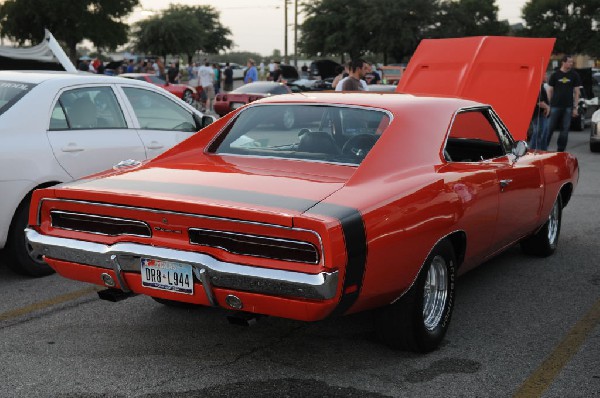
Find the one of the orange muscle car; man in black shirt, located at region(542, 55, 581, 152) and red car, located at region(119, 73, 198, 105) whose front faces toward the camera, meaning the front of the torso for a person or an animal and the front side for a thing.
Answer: the man in black shirt

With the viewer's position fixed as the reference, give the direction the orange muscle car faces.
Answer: facing away from the viewer and to the right of the viewer

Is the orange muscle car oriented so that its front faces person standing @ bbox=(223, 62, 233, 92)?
no

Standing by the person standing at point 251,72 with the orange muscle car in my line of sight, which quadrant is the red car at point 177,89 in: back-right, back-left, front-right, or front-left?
front-right

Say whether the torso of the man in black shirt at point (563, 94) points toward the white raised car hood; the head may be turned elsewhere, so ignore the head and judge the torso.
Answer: no

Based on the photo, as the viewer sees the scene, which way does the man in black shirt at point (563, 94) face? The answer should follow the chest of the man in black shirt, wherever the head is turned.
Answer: toward the camera

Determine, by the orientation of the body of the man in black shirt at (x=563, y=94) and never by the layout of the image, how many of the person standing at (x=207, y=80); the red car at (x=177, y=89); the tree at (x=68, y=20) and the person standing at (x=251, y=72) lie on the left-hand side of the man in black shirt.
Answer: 0

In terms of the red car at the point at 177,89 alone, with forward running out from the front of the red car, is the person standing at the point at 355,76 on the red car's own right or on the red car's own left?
on the red car's own right

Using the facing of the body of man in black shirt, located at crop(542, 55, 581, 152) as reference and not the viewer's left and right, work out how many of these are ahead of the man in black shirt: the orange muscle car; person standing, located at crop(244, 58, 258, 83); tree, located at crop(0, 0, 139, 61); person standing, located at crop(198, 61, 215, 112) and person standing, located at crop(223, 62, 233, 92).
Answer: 1

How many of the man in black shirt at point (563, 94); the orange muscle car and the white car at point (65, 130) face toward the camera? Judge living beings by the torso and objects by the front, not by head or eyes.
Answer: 1

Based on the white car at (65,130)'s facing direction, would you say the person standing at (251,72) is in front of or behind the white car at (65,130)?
in front

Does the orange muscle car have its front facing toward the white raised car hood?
no

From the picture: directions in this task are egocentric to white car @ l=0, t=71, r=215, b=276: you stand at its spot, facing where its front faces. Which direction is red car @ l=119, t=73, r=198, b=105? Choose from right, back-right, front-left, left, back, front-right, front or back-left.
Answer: front-left

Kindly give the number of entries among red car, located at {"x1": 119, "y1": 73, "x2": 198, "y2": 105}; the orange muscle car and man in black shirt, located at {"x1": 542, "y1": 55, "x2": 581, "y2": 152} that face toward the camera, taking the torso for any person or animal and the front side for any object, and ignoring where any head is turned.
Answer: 1

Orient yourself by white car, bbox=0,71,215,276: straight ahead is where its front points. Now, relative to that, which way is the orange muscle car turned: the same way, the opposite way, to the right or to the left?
the same way
